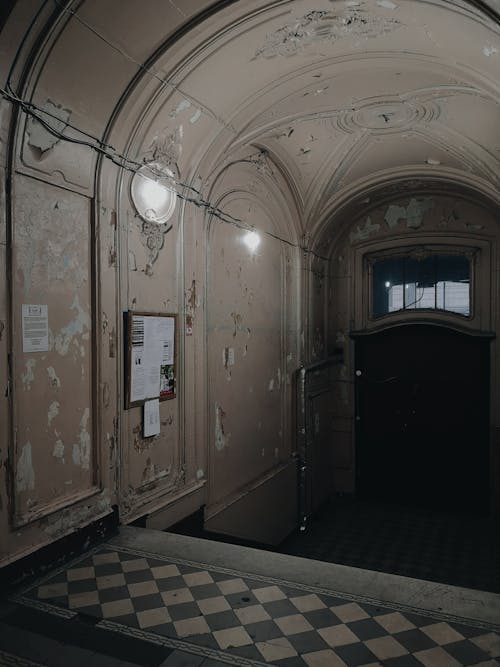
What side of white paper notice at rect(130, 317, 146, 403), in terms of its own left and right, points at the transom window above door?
left

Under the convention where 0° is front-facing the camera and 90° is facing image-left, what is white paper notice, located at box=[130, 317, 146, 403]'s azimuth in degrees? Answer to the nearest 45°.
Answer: approximately 315°

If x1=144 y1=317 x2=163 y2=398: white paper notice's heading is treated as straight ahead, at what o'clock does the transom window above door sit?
The transom window above door is roughly at 9 o'clock from the white paper notice.

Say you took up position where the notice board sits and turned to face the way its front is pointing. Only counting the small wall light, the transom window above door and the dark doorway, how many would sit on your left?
3

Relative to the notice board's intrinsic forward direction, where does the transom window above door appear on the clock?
The transom window above door is roughly at 9 o'clock from the notice board.

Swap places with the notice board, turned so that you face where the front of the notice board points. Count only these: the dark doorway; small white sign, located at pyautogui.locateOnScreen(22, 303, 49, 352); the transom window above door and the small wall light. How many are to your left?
3

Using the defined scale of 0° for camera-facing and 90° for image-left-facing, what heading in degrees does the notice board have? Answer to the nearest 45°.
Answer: approximately 315°
